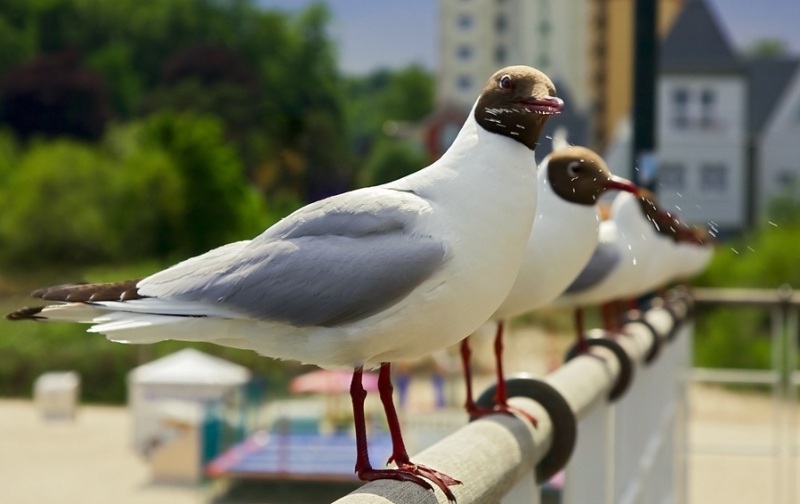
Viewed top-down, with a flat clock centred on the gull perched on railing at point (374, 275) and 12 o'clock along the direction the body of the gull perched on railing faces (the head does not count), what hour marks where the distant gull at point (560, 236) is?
The distant gull is roughly at 10 o'clock from the gull perched on railing.

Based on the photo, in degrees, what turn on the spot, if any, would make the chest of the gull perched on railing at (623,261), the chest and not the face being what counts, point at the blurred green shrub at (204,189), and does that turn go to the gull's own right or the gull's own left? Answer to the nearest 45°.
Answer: approximately 135° to the gull's own left

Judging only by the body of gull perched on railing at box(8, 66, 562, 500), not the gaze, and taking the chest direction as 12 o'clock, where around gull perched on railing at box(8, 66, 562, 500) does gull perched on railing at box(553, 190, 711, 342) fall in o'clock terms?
gull perched on railing at box(553, 190, 711, 342) is roughly at 10 o'clock from gull perched on railing at box(8, 66, 562, 500).

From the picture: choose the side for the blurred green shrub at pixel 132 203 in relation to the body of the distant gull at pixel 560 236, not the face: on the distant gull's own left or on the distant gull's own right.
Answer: on the distant gull's own left

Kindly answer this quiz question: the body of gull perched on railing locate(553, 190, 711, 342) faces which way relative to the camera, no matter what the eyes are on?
to the viewer's right

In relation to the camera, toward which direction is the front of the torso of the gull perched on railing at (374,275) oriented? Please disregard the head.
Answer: to the viewer's right

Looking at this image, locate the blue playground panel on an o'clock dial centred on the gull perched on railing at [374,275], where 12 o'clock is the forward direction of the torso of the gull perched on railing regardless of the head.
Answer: The blue playground panel is roughly at 9 o'clock from the gull perched on railing.

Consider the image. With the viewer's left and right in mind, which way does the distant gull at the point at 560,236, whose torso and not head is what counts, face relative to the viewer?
facing to the right of the viewer

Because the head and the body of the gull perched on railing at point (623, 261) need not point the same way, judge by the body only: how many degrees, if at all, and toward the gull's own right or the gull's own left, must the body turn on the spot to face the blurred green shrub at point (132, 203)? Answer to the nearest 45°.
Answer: approximately 135° to the gull's own left

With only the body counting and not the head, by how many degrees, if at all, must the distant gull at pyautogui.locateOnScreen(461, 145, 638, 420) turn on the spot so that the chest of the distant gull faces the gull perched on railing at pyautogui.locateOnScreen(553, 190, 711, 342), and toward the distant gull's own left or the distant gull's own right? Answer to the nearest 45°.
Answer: approximately 90° to the distant gull's own left

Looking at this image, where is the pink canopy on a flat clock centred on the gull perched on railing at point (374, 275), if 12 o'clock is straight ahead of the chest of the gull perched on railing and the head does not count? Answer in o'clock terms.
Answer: The pink canopy is roughly at 9 o'clock from the gull perched on railing.

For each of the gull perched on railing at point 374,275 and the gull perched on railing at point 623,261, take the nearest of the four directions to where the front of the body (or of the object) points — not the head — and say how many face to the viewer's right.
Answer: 2

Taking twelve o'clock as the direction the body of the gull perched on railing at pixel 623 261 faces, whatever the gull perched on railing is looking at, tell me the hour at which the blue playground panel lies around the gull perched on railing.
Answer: The blue playground panel is roughly at 8 o'clock from the gull perched on railing.
